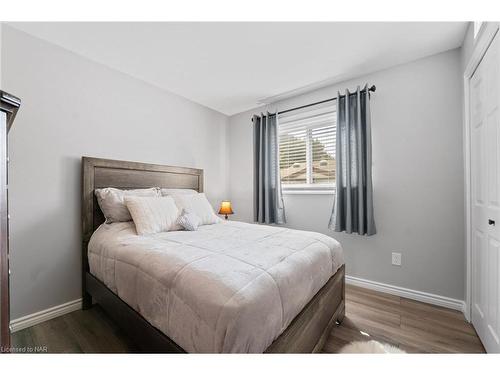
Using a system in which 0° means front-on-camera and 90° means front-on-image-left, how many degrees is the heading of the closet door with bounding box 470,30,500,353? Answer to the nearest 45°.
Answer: approximately 90°

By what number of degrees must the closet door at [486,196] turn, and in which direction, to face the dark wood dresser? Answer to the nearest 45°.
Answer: approximately 45° to its left
